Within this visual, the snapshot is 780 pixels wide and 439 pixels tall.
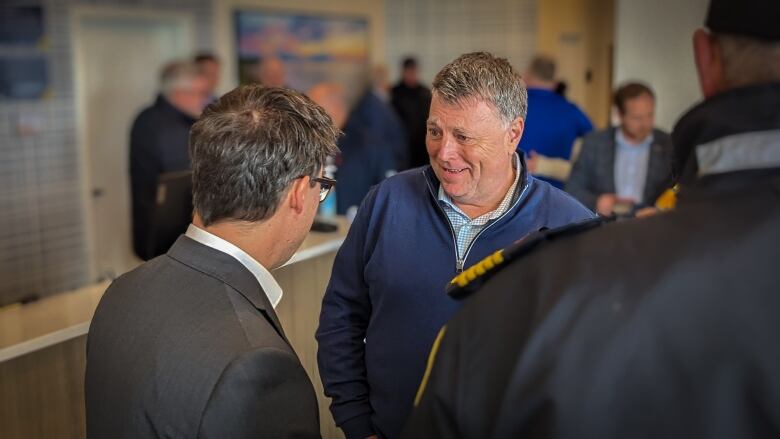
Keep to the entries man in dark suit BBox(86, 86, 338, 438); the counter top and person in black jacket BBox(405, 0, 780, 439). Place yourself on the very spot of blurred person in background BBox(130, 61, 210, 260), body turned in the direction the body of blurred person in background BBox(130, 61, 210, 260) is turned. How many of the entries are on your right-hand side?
3

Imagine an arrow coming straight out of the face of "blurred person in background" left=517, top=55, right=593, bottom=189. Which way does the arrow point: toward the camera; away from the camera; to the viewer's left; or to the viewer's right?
away from the camera

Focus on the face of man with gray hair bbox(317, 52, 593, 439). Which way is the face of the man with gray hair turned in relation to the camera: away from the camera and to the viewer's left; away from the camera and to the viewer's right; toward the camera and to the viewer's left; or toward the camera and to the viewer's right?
toward the camera and to the viewer's left

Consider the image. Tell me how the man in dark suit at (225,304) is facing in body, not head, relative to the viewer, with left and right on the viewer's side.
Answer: facing away from the viewer and to the right of the viewer

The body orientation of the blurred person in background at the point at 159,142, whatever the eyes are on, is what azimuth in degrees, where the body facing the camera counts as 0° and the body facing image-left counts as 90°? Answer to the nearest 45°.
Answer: approximately 270°

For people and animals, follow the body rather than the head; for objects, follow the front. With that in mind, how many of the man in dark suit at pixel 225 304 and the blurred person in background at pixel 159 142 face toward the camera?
0

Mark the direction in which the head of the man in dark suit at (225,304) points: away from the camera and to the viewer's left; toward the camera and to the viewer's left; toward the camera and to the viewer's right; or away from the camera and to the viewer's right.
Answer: away from the camera and to the viewer's right

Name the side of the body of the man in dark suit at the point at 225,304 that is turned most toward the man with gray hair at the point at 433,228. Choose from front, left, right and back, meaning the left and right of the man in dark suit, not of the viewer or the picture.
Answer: front

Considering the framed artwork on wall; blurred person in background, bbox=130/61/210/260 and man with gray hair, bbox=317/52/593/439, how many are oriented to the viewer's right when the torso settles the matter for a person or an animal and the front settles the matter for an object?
1

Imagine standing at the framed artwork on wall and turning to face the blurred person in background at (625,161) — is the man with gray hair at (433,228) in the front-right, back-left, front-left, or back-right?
front-right

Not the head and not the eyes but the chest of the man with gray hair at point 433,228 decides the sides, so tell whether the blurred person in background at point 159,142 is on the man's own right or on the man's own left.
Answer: on the man's own right

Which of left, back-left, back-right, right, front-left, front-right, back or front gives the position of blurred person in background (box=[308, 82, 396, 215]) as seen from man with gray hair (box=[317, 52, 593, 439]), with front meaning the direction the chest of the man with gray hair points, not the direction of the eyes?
back-right
